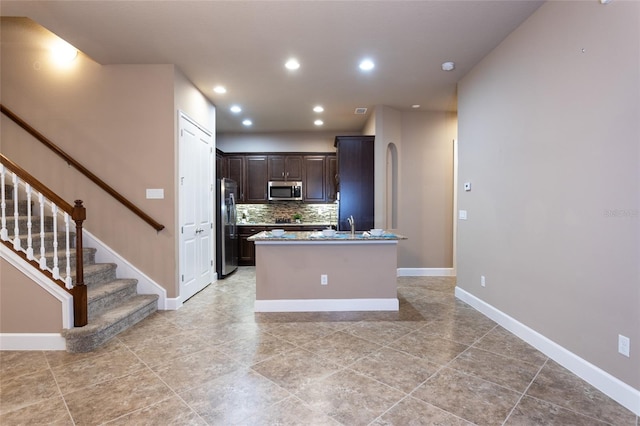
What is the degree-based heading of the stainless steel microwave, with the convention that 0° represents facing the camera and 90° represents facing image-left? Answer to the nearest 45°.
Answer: approximately 0°

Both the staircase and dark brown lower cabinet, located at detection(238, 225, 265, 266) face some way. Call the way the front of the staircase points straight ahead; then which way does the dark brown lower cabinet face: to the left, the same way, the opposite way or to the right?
to the right

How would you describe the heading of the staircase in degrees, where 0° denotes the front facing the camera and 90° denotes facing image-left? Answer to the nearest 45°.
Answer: approximately 315°

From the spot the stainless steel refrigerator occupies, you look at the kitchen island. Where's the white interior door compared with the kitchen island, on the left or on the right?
right
